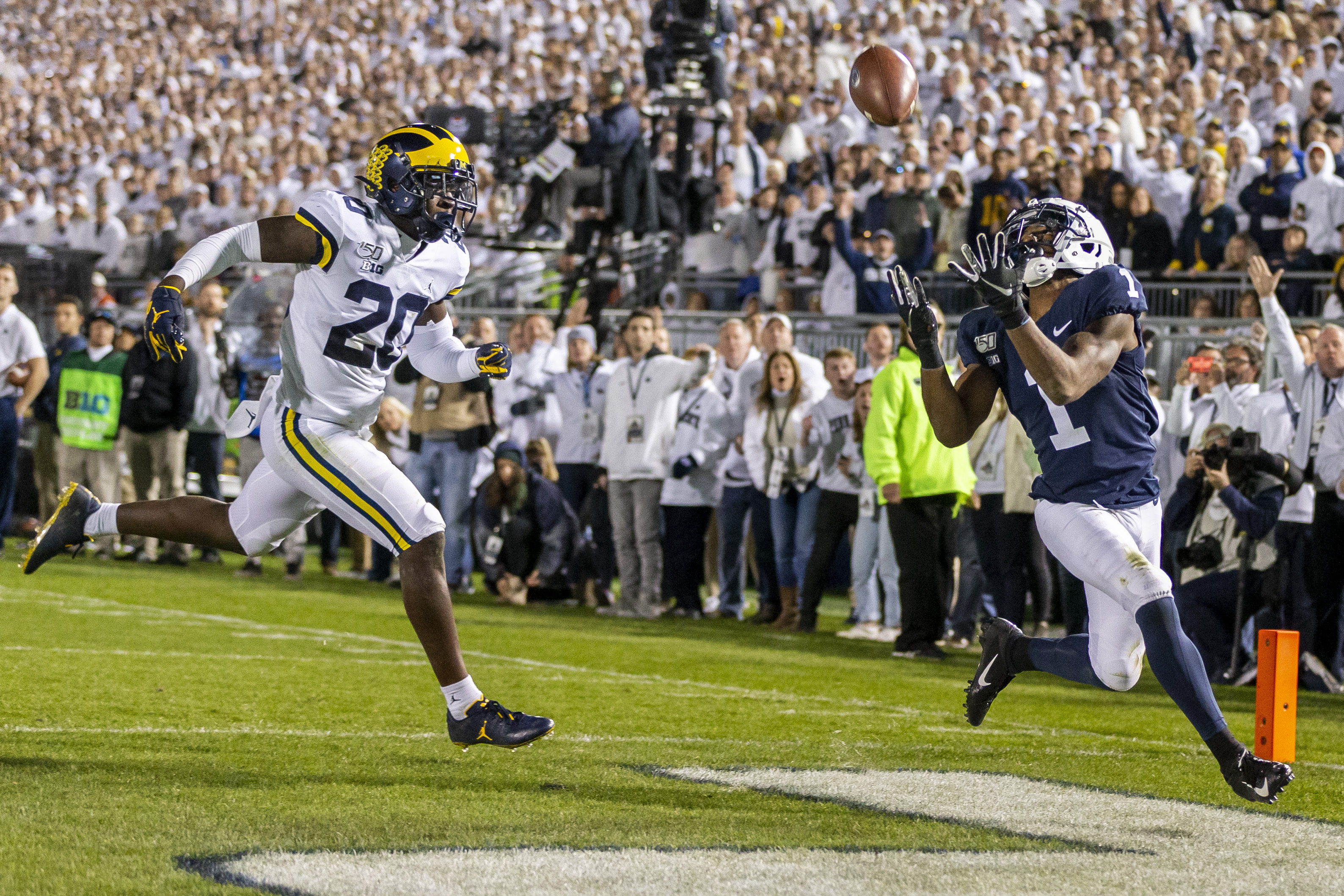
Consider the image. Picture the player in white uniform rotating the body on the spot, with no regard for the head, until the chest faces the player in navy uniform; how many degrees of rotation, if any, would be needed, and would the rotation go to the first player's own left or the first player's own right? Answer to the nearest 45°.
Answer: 0° — they already face them

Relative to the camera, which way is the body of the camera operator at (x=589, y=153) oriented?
to the viewer's left

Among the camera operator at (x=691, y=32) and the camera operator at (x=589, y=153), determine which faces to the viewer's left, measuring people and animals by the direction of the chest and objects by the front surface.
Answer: the camera operator at (x=589, y=153)

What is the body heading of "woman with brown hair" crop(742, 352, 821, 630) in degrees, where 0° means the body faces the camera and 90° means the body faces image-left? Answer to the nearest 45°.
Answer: approximately 0°

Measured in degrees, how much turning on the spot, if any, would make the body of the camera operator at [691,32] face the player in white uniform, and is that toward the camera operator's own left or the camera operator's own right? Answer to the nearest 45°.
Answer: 0° — they already face them

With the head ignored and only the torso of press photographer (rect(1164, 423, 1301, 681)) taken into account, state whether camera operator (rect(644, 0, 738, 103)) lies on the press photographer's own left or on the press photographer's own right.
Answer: on the press photographer's own right

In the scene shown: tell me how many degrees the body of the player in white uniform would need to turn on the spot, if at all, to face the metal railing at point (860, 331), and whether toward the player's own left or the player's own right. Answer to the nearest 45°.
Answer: approximately 90° to the player's own left

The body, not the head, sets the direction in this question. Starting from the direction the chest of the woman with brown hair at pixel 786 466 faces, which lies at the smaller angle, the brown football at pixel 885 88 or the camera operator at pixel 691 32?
the brown football

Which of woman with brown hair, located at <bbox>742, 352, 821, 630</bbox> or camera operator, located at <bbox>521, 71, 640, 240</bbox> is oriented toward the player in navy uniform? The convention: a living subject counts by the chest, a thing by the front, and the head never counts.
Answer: the woman with brown hair
